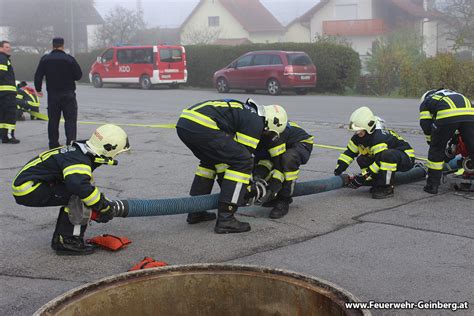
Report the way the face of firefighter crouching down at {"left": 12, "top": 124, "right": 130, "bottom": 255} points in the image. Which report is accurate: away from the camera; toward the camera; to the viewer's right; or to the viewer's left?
to the viewer's right

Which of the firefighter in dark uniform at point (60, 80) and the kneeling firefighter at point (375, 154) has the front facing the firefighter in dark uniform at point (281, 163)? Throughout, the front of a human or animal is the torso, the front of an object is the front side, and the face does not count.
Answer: the kneeling firefighter

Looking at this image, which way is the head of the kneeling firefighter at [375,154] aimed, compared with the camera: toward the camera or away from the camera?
toward the camera

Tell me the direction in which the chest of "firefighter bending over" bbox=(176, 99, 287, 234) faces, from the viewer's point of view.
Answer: to the viewer's right

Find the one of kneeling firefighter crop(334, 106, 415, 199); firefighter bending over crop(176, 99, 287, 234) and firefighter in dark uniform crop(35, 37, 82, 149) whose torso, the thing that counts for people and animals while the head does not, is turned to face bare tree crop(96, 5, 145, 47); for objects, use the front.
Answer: the firefighter in dark uniform

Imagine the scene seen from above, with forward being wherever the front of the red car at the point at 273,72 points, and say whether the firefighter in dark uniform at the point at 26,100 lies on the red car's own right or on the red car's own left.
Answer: on the red car's own left

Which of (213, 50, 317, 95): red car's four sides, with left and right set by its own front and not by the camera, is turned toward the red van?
front

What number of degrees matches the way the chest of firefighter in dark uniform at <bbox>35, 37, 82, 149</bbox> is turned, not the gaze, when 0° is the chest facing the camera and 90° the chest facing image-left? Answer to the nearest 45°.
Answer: approximately 180°

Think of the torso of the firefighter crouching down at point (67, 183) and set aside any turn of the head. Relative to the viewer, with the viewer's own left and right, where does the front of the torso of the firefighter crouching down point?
facing to the right of the viewer

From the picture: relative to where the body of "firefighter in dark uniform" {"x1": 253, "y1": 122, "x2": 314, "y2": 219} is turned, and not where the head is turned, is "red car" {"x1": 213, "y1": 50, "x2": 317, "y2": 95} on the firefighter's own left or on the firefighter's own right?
on the firefighter's own right

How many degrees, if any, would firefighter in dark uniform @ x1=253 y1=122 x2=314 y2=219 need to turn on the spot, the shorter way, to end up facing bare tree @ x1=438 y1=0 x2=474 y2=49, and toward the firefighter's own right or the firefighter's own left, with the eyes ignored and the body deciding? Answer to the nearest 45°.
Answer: approximately 135° to the firefighter's own right

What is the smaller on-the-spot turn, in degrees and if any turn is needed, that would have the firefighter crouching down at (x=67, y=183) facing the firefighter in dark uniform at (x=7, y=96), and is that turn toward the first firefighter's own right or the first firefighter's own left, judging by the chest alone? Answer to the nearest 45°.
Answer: approximately 90° to the first firefighter's own left

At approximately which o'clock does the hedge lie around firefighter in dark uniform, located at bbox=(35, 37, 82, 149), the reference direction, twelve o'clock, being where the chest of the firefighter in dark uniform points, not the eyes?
The hedge is roughly at 1 o'clock from the firefighter in dark uniform.
